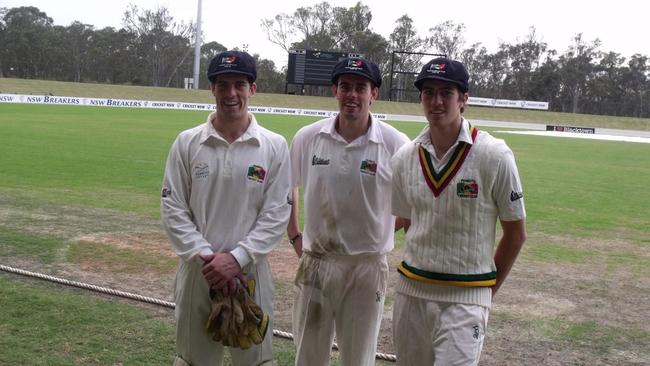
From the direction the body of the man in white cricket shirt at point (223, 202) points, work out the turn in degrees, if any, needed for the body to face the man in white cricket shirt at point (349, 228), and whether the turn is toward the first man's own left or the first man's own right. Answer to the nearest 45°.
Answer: approximately 90° to the first man's own left

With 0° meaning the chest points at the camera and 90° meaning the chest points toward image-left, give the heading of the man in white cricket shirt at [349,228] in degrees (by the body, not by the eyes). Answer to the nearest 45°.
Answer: approximately 0°

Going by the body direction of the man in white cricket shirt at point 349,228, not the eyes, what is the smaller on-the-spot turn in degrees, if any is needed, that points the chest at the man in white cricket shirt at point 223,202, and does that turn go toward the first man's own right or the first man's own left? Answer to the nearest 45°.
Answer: approximately 45° to the first man's own right

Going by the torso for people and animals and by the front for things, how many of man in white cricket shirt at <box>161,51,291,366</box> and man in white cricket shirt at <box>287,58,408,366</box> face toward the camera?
2

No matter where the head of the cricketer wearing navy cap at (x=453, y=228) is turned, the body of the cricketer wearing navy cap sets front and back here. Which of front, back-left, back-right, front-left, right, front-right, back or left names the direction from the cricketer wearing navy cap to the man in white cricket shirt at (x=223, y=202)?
front-right

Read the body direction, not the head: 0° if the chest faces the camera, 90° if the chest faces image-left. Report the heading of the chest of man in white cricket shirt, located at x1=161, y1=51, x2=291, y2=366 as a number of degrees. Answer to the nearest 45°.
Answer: approximately 0°

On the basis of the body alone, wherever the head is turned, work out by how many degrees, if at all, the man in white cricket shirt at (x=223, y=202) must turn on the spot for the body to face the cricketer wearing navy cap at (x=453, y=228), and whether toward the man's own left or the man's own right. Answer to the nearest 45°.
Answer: approximately 45° to the man's own left

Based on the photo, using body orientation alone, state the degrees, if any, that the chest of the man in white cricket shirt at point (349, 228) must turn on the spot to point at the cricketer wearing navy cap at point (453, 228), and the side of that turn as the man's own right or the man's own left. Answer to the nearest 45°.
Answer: approximately 45° to the man's own left

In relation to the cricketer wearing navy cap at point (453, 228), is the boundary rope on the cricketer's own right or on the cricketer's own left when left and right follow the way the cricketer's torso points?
on the cricketer's own right
